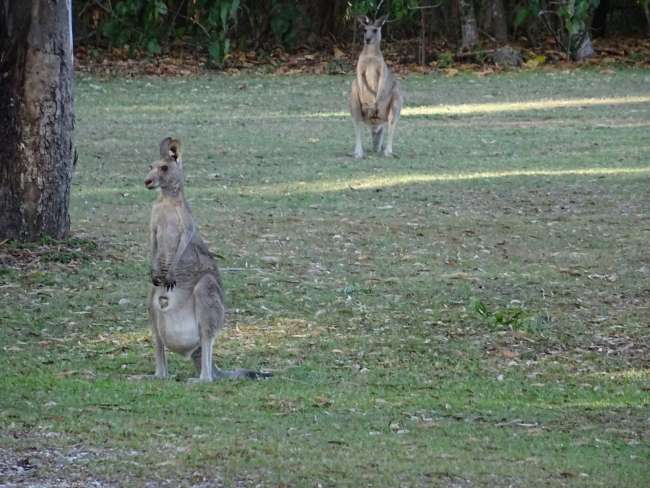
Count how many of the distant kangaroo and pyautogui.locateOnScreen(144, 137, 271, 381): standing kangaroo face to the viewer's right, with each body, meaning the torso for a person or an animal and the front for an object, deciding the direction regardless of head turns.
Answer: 0

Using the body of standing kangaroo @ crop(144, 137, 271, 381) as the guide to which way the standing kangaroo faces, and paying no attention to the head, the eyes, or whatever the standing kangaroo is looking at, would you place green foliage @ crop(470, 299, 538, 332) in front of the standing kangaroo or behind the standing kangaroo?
behind

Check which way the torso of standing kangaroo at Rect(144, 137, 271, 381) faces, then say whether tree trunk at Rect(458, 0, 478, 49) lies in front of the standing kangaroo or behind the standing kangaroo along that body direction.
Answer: behind

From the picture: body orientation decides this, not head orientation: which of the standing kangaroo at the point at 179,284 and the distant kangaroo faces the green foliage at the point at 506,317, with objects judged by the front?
the distant kangaroo

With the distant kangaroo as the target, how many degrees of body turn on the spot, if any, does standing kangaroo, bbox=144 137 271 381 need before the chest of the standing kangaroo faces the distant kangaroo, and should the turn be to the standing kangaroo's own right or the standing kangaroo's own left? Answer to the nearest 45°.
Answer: approximately 135° to the standing kangaroo's own right

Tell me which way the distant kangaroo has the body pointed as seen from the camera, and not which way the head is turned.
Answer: toward the camera

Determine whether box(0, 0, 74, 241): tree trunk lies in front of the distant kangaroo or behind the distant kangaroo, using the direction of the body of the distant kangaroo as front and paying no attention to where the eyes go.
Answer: in front

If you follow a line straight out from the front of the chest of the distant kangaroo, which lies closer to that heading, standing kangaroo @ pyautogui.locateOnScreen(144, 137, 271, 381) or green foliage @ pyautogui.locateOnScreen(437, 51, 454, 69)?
the standing kangaroo

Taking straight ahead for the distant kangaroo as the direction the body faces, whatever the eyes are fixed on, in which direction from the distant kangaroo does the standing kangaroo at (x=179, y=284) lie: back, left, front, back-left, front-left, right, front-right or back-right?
front

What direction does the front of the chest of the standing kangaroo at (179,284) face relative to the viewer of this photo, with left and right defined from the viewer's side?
facing the viewer and to the left of the viewer

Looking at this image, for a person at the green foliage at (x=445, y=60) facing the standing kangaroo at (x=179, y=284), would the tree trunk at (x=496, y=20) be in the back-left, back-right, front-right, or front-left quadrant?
back-left

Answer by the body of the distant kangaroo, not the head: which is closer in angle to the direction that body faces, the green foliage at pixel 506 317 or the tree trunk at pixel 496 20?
the green foliage

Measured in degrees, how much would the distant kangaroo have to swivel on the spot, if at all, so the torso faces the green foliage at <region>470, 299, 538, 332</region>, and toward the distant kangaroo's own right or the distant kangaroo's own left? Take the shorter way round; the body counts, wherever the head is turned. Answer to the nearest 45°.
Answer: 0° — it already faces it

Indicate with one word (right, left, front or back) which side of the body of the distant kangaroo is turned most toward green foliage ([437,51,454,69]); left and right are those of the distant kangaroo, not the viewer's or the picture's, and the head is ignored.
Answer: back

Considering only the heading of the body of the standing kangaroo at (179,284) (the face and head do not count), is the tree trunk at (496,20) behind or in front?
behind
